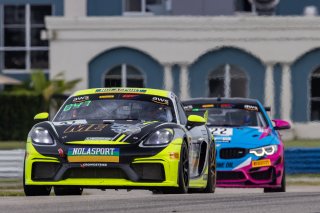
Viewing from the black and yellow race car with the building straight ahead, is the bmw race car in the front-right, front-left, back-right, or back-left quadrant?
front-right

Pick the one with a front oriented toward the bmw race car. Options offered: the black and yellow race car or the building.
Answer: the building

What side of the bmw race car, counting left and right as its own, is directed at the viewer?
front

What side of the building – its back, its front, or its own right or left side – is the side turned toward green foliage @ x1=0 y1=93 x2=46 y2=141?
right

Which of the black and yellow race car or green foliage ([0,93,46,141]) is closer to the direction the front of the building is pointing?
the black and yellow race car

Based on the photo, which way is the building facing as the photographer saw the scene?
facing the viewer

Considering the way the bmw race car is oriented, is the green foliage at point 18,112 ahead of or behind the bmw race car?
behind

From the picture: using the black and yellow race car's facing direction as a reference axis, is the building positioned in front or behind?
behind

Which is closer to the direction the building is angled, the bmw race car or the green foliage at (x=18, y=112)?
the bmw race car

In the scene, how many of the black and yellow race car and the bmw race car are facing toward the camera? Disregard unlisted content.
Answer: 2

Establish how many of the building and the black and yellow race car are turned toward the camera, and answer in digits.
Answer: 2

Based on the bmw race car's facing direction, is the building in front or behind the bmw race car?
behind
